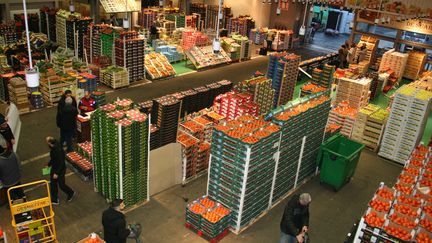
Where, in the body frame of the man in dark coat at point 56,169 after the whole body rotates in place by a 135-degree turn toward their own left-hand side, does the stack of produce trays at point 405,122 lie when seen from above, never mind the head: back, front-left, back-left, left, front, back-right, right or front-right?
front-left

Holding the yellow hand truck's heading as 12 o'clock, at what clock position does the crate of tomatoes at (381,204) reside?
The crate of tomatoes is roughly at 10 o'clock from the yellow hand truck.

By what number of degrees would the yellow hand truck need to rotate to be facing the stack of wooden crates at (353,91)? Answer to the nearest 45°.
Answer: approximately 90° to its left
